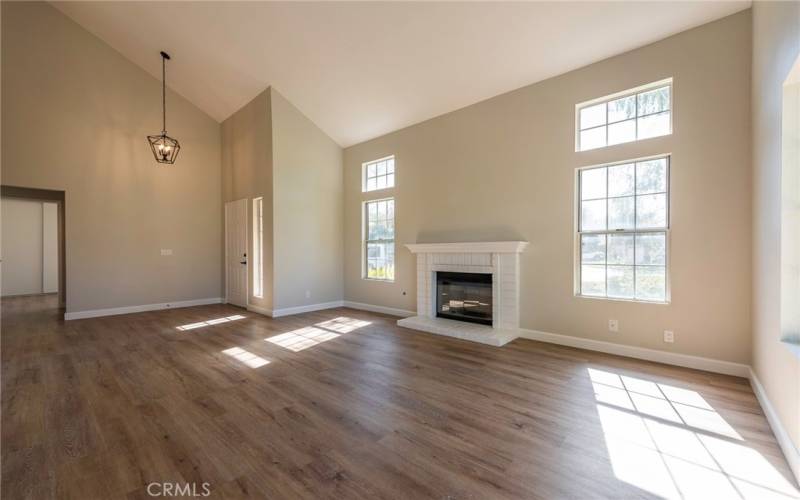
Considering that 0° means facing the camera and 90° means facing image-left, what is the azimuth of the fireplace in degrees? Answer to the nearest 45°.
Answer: approximately 45°

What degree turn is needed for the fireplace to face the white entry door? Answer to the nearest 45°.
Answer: approximately 45° to its right

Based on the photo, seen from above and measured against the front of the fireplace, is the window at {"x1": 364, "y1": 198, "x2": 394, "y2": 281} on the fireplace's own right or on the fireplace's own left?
on the fireplace's own right
